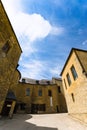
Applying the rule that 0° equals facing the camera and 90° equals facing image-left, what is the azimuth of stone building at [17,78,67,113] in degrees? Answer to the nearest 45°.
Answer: approximately 0°

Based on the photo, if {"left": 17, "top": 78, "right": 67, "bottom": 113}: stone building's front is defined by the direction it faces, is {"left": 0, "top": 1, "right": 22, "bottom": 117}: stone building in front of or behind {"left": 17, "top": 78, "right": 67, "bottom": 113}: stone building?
in front
